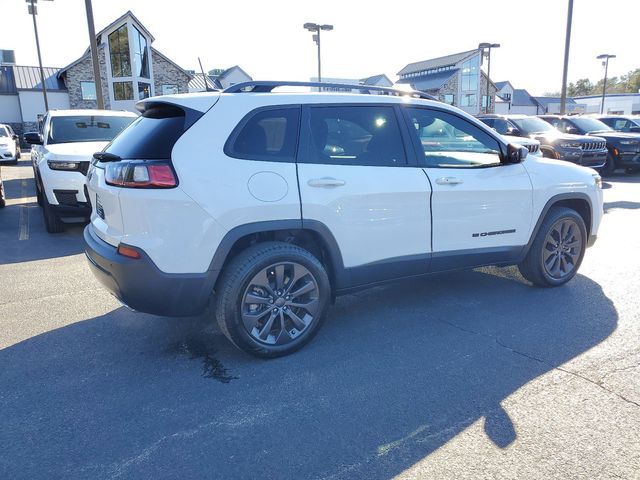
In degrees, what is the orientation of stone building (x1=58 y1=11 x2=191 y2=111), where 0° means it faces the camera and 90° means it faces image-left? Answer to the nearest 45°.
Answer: approximately 0°

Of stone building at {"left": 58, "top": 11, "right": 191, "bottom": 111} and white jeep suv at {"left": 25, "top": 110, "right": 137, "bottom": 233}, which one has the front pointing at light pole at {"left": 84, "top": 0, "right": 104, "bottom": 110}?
the stone building

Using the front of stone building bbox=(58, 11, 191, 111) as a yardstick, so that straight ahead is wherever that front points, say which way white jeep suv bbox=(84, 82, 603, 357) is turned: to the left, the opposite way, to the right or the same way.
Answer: to the left

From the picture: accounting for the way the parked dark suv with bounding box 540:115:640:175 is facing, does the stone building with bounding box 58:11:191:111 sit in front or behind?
behind

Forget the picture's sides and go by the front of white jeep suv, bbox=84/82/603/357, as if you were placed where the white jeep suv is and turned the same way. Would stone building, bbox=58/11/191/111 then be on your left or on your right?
on your left

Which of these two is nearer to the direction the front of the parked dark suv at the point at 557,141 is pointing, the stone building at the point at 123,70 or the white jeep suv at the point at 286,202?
the white jeep suv

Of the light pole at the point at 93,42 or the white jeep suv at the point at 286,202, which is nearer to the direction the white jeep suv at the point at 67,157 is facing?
the white jeep suv

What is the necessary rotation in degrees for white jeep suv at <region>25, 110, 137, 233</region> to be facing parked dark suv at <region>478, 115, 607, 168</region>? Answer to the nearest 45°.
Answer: approximately 90° to its left

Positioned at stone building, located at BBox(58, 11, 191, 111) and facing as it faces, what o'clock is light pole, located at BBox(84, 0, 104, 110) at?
The light pole is roughly at 12 o'clock from the stone building.

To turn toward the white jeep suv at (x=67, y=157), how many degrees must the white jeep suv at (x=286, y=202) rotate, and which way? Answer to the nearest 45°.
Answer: approximately 90° to its left

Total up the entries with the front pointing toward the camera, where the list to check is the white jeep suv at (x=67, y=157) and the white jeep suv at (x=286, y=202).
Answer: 1

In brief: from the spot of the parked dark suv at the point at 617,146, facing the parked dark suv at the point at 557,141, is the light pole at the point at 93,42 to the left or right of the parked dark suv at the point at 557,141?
right
